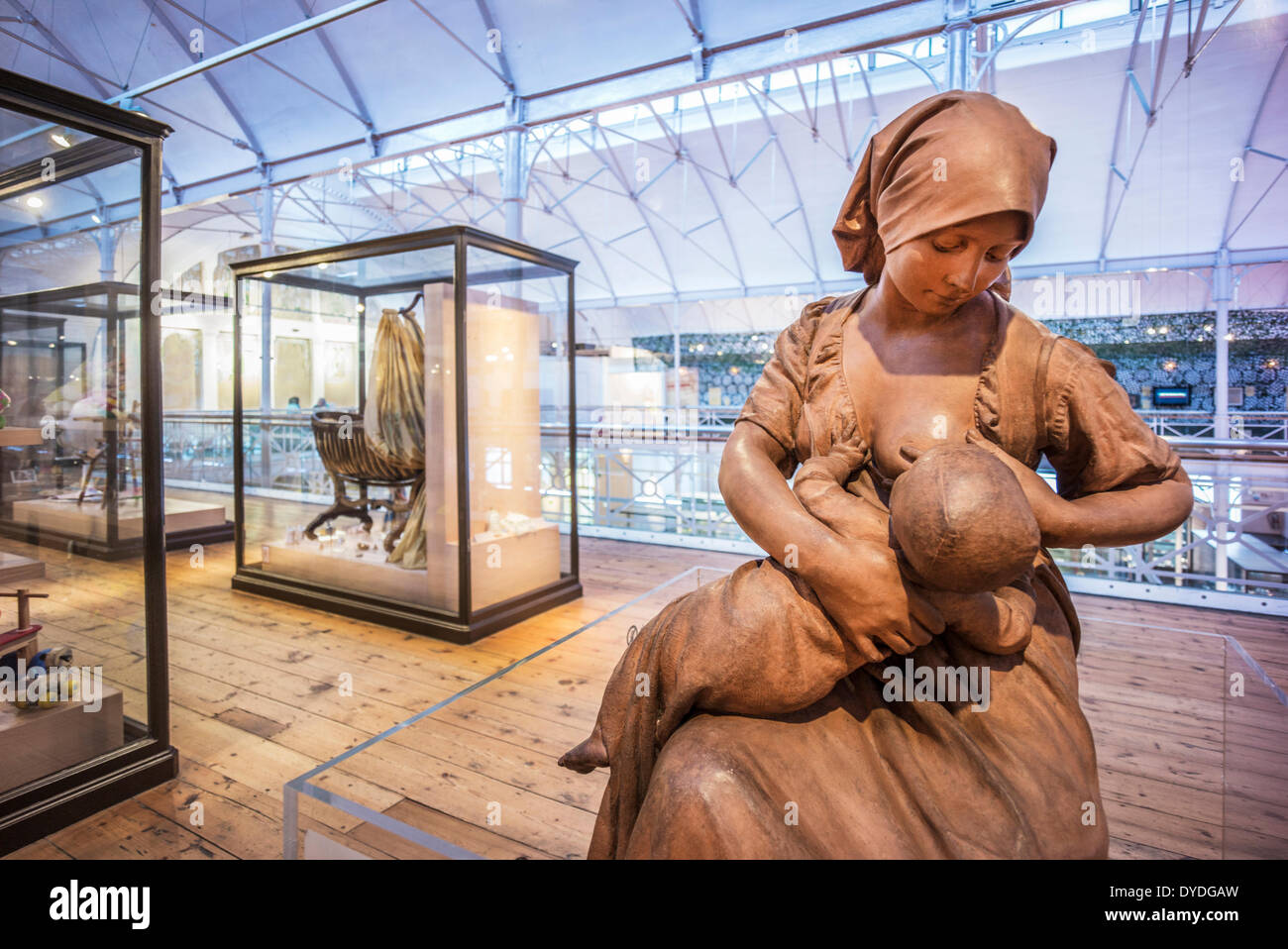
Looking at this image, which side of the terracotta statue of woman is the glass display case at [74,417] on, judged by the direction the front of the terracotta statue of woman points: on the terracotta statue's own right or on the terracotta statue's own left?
on the terracotta statue's own right

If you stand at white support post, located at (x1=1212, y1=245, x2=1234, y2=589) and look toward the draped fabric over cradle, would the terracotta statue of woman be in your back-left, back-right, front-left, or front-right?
front-left

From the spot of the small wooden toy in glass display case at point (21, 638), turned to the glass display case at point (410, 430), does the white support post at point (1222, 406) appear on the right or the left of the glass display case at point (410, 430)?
right

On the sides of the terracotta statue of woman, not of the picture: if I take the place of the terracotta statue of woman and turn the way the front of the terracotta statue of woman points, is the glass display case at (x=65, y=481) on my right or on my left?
on my right

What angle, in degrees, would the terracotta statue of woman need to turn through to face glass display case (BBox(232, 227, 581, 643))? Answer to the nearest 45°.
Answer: approximately 135° to its right

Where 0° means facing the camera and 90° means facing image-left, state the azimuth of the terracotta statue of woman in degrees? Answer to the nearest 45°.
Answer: approximately 0°
